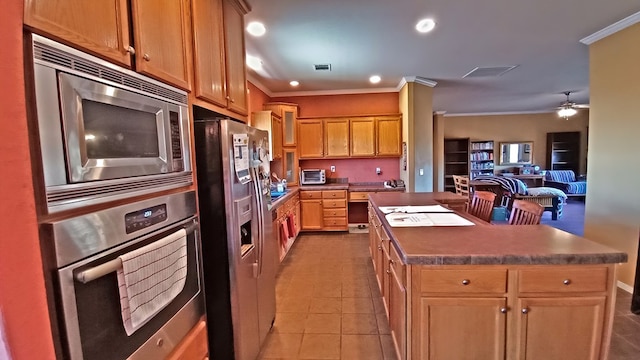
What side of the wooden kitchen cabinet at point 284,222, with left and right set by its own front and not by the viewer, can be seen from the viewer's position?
right

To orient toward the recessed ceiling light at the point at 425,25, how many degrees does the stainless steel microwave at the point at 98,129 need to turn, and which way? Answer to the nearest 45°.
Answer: approximately 45° to its left

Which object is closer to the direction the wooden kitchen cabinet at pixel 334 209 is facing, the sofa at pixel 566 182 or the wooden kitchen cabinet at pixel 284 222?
the wooden kitchen cabinet

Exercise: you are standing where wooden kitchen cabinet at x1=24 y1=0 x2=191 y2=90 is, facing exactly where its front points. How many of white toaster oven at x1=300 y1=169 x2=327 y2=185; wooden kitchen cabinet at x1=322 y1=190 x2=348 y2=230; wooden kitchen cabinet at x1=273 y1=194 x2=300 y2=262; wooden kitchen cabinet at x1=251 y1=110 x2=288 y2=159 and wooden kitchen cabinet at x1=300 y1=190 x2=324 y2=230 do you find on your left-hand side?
5

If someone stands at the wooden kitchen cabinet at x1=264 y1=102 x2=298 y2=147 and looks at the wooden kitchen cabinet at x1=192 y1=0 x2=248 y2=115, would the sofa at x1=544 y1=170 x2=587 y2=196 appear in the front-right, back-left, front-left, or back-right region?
back-left

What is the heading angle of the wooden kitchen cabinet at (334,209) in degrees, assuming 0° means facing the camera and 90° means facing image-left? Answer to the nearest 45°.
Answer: approximately 0°

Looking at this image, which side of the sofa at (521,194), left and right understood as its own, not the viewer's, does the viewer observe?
back

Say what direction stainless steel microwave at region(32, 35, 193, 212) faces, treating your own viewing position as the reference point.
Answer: facing the viewer and to the right of the viewer

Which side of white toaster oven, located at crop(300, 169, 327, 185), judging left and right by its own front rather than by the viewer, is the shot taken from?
front

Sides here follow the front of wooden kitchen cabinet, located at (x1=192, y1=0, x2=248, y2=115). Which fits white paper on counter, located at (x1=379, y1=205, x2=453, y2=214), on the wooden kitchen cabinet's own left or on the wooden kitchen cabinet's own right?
on the wooden kitchen cabinet's own left

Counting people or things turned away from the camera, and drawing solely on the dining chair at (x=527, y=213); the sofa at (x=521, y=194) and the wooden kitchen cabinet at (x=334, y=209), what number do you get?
1

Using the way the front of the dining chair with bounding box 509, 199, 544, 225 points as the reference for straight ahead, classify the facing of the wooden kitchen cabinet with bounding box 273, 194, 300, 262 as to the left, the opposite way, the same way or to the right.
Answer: the opposite way

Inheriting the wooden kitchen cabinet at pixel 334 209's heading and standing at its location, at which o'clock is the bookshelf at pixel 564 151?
The bookshelf is roughly at 8 o'clock from the wooden kitchen cabinet.

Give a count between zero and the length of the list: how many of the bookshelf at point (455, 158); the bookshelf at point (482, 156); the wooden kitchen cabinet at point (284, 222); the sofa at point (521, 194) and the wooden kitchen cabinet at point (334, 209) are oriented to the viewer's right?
1

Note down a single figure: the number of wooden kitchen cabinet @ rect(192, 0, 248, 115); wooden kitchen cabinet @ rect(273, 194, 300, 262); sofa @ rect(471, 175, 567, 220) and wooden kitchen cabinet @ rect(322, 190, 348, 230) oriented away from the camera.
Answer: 1

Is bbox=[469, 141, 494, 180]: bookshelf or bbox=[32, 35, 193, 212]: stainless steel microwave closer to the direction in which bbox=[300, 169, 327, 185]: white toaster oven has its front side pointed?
the stainless steel microwave

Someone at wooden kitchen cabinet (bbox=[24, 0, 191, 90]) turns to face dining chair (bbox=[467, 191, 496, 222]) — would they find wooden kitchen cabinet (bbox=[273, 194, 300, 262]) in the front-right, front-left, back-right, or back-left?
front-left

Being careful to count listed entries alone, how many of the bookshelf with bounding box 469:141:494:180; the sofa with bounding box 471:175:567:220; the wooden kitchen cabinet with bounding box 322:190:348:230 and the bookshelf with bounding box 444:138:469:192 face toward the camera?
3

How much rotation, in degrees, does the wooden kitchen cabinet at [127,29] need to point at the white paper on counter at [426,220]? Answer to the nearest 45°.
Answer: approximately 45° to its left

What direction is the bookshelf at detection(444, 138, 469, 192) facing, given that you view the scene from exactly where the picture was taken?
facing the viewer

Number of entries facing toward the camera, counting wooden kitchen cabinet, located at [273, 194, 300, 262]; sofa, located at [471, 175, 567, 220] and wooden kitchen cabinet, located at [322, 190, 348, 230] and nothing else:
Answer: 1
